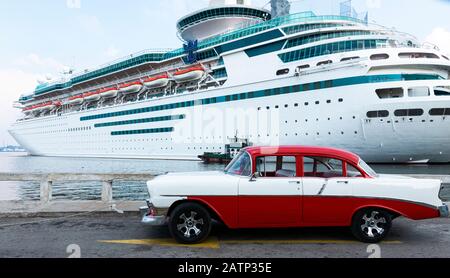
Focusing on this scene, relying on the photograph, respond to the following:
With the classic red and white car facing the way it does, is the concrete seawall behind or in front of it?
in front

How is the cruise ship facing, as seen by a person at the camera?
facing away from the viewer and to the left of the viewer

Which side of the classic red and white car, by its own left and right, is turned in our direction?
left

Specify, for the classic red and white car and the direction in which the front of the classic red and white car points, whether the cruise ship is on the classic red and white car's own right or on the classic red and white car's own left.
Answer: on the classic red and white car's own right

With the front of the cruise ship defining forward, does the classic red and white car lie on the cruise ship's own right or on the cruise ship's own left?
on the cruise ship's own left

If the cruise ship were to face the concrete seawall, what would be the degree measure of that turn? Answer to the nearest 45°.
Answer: approximately 90° to its left
